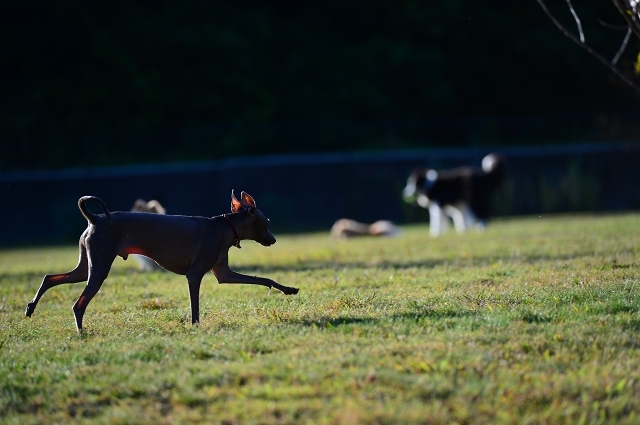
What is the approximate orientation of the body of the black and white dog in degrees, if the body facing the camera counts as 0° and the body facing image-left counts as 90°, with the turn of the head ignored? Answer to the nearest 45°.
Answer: approximately 90°
